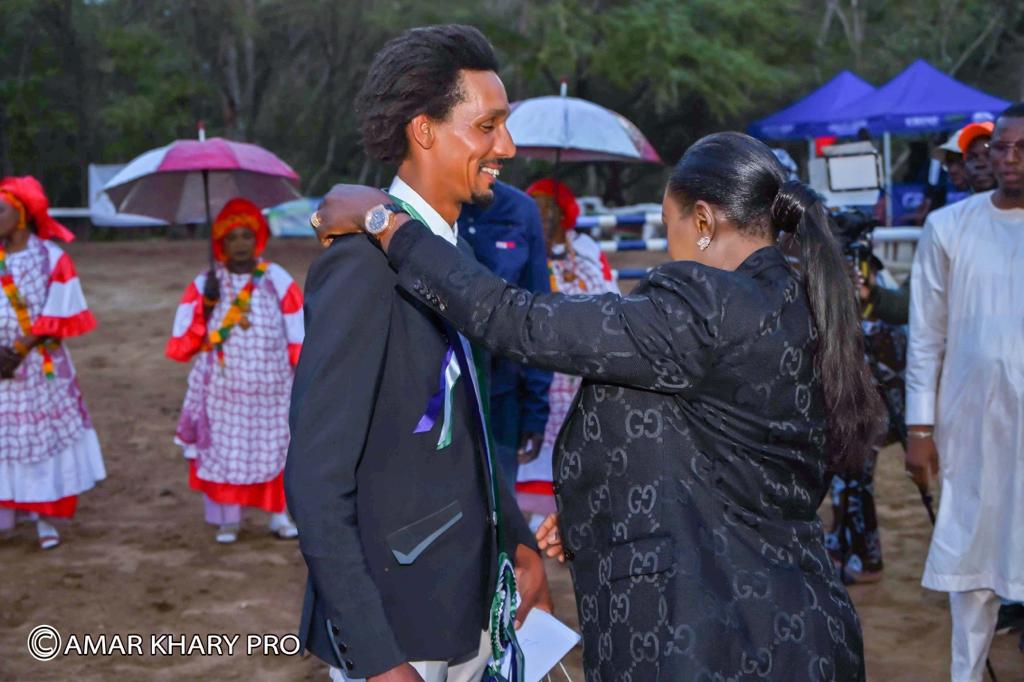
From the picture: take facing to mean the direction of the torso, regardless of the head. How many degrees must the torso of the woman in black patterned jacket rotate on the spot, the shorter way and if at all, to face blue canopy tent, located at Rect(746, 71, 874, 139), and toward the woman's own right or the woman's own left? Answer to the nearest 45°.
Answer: approximately 45° to the woman's own right

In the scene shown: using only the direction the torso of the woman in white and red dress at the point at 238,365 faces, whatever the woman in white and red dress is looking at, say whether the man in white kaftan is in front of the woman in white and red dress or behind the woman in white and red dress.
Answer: in front

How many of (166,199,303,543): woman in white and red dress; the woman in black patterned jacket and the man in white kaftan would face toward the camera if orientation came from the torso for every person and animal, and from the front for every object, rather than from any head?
2

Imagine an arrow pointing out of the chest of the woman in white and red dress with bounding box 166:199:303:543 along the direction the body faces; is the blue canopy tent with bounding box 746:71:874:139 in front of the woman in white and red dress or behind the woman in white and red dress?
behind

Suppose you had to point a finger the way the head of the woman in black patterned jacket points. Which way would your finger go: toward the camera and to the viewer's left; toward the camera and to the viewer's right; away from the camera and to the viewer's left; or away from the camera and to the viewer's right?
away from the camera and to the viewer's left

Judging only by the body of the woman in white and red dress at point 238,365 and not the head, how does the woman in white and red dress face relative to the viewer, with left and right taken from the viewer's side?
facing the viewer

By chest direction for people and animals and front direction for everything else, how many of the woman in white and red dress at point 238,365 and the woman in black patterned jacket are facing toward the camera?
1

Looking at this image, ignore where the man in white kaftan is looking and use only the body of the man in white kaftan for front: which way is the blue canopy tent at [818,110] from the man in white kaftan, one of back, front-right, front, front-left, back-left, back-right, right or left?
back

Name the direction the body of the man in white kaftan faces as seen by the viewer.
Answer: toward the camera

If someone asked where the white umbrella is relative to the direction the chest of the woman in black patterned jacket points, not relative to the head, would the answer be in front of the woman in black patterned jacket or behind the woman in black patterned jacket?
in front

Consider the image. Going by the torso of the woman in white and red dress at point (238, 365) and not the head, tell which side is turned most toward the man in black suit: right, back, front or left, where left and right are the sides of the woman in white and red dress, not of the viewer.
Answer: front

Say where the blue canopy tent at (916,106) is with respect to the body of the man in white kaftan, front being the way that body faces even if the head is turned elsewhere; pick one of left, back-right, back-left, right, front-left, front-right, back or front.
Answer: back

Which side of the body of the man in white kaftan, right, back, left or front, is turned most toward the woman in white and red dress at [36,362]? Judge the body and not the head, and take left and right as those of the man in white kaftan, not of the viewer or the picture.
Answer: right

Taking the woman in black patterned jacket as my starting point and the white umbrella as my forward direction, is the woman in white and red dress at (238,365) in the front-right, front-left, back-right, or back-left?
front-left
